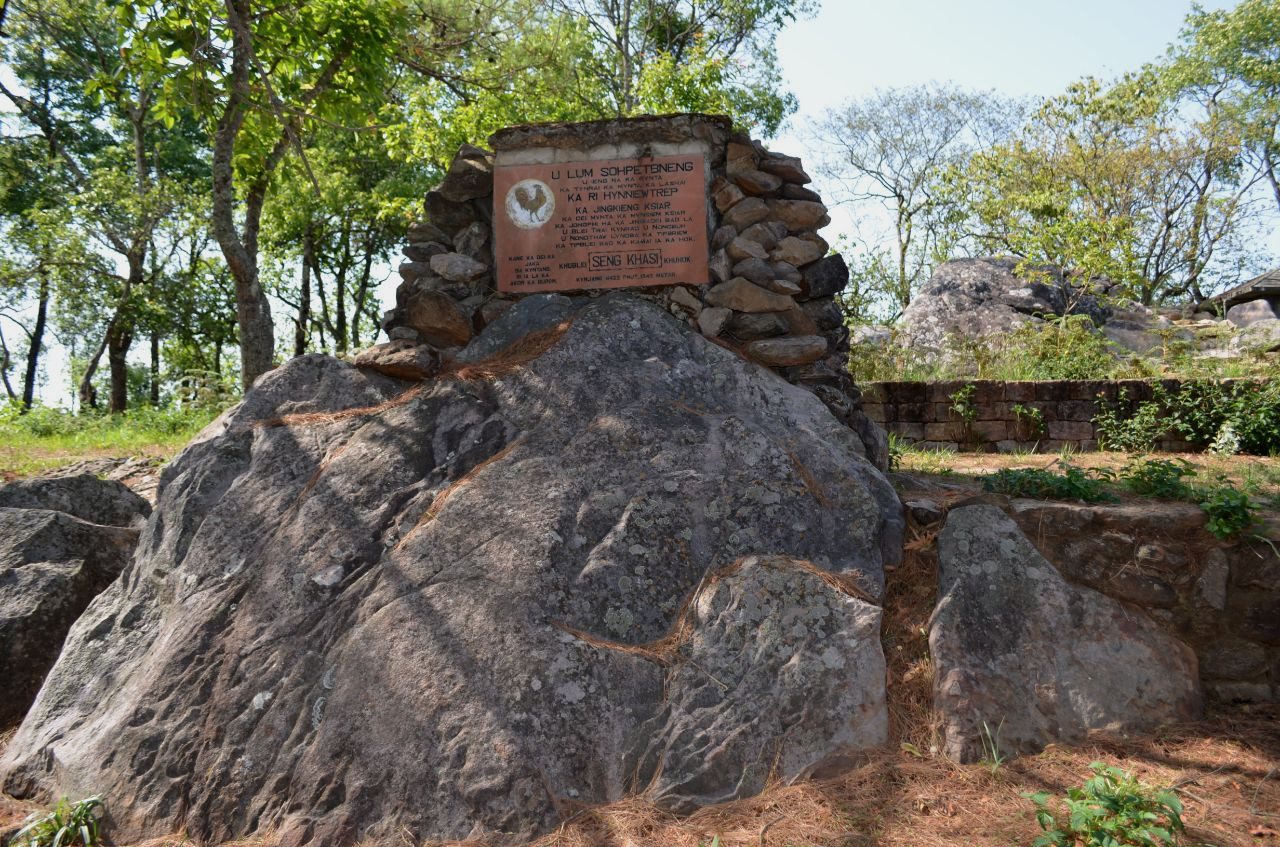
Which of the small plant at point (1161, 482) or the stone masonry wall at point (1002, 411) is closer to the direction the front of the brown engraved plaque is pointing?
the small plant

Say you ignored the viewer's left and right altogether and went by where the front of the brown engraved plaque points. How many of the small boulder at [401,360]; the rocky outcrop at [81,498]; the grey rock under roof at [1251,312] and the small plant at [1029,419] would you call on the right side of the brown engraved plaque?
2

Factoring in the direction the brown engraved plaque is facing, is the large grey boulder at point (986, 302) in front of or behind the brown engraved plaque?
behind

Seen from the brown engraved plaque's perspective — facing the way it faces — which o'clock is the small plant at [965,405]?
The small plant is roughly at 8 o'clock from the brown engraved plaque.

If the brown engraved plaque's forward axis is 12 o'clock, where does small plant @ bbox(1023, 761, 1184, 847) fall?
The small plant is roughly at 11 o'clock from the brown engraved plaque.

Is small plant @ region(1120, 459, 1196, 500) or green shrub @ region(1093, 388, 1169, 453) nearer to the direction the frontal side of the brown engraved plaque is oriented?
the small plant

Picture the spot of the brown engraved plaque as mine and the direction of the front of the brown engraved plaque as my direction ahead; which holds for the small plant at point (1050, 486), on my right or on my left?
on my left

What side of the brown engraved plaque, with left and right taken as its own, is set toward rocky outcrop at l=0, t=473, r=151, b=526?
right

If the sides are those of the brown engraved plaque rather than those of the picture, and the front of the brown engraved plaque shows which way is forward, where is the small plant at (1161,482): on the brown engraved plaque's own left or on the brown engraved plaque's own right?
on the brown engraved plaque's own left

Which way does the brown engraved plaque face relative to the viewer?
toward the camera

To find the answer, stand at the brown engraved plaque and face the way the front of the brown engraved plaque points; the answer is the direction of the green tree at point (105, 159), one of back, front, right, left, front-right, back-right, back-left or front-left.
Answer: back-right

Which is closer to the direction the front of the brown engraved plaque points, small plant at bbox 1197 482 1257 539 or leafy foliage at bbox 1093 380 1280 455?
the small plant

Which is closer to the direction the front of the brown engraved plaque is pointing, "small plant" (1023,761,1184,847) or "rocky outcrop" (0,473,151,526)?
the small plant
